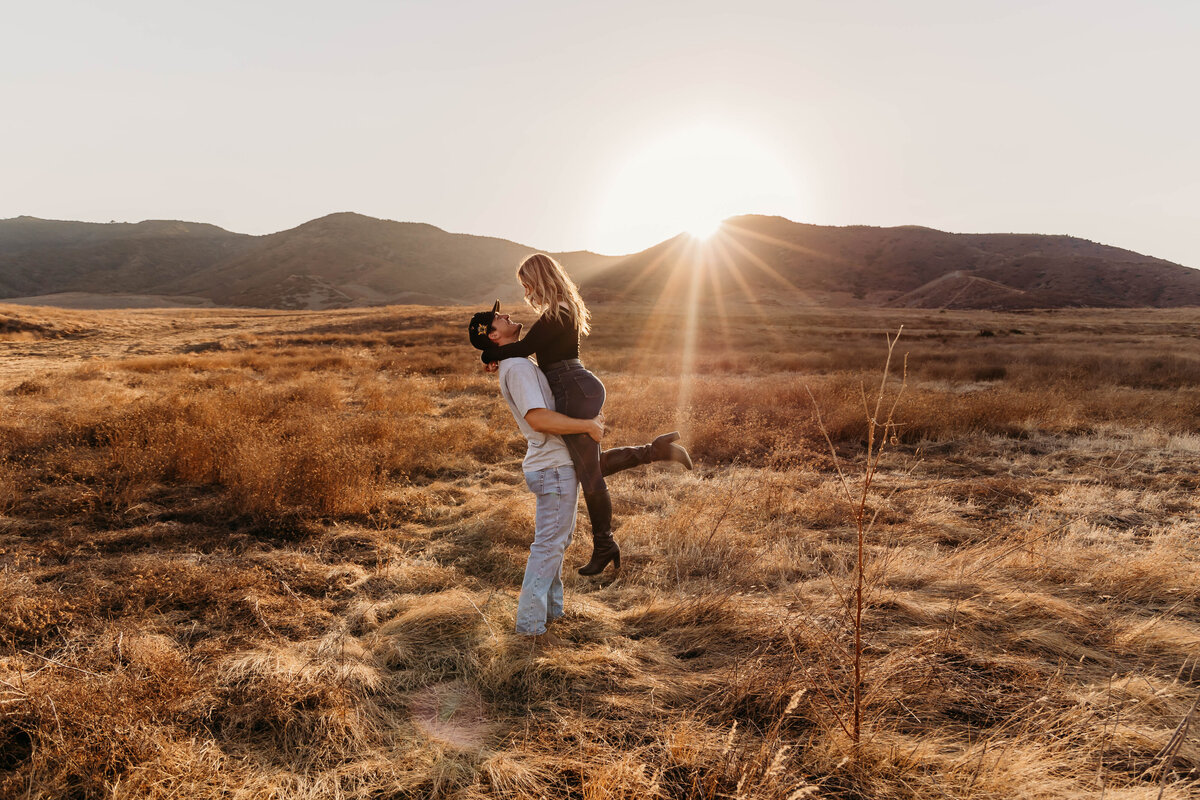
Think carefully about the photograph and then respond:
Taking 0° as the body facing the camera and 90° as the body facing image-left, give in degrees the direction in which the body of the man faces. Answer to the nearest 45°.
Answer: approximately 270°

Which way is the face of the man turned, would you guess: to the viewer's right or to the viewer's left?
to the viewer's right
